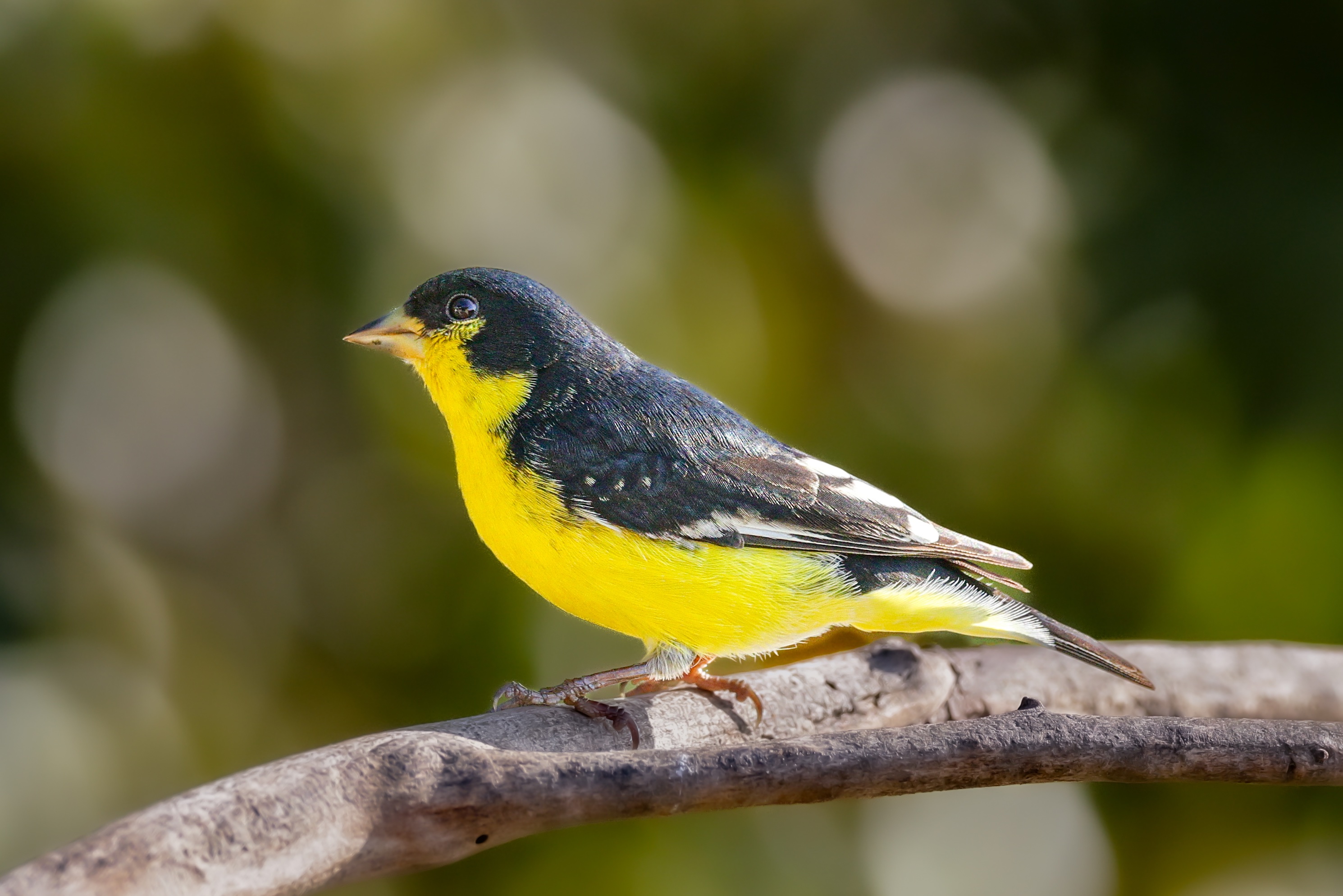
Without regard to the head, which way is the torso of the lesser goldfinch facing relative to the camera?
to the viewer's left
